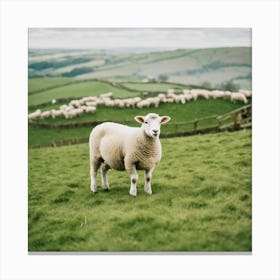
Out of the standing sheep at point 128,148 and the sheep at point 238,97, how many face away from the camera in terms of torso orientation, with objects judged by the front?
0

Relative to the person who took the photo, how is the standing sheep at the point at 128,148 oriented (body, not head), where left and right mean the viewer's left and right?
facing the viewer and to the right of the viewer
